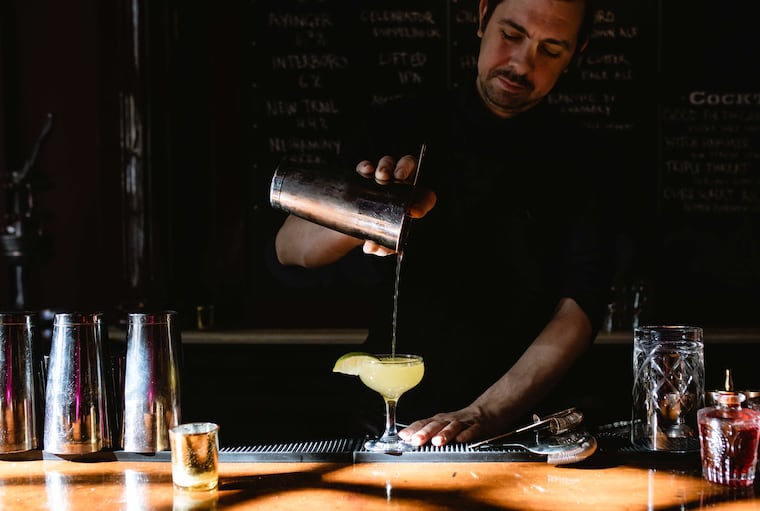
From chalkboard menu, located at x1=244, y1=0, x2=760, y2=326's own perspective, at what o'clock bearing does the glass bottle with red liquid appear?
The glass bottle with red liquid is roughly at 12 o'clock from the chalkboard menu.

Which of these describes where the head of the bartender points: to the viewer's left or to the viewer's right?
to the viewer's left

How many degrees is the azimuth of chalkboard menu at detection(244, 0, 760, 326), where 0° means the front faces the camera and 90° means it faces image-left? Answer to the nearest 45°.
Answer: approximately 0°

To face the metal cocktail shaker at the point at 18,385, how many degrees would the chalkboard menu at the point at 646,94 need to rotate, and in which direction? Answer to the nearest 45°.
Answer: approximately 45° to its right
